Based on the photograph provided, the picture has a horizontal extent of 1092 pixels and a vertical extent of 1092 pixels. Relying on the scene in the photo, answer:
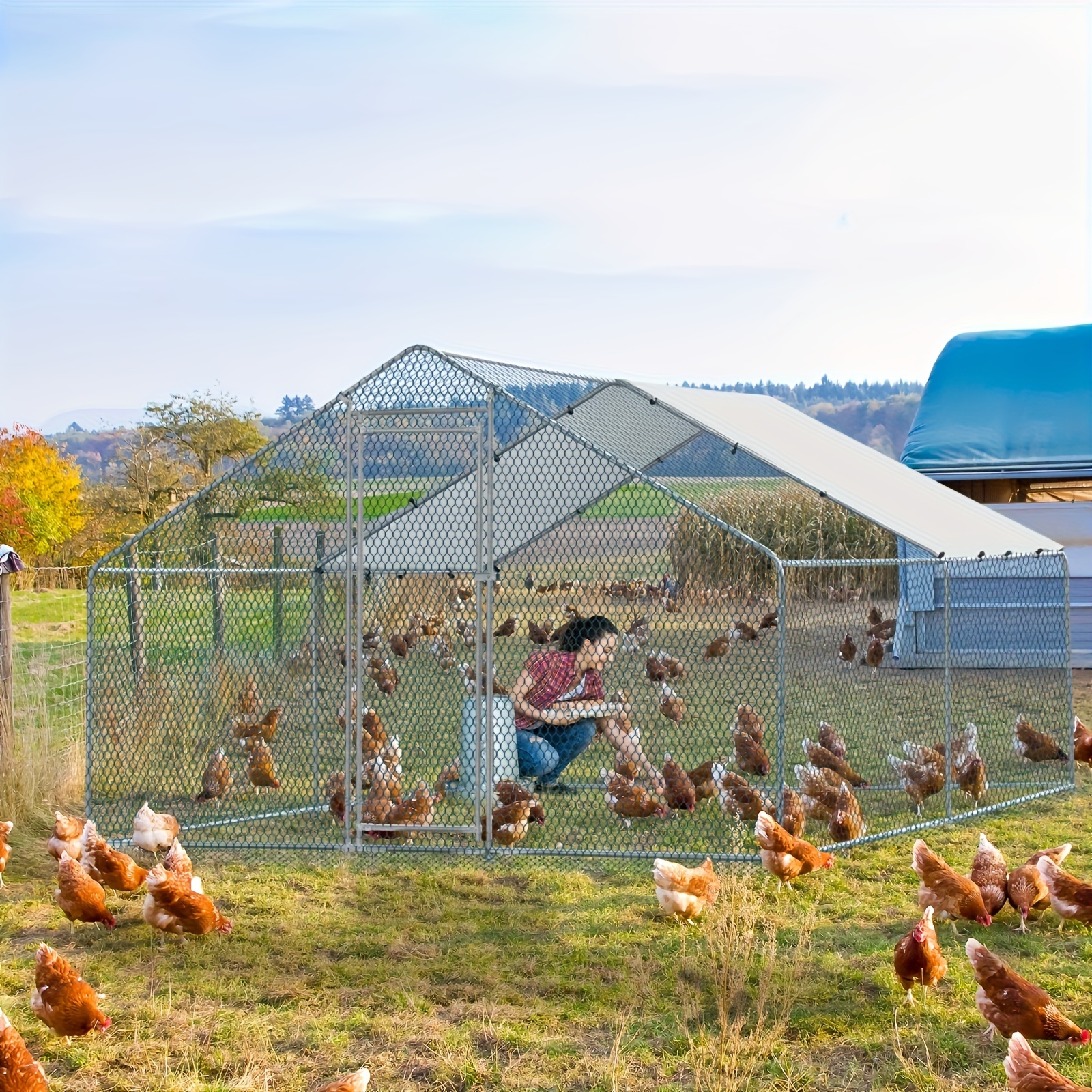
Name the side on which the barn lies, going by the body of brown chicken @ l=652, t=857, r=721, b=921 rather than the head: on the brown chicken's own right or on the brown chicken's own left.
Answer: on the brown chicken's own left

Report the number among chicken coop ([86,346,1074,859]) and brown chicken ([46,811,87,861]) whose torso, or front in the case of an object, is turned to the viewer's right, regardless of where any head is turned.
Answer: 0

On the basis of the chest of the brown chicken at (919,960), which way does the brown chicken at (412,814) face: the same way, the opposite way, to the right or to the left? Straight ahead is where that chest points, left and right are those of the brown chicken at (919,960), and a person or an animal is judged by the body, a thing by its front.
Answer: to the right

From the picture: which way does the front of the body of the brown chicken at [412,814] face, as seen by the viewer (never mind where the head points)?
to the viewer's left
